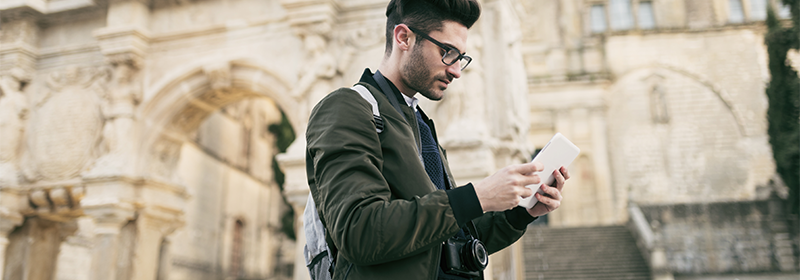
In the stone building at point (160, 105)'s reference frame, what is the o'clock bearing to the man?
The man is roughly at 11 o'clock from the stone building.

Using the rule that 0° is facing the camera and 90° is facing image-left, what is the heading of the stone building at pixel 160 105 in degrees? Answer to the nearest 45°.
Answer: approximately 0°
